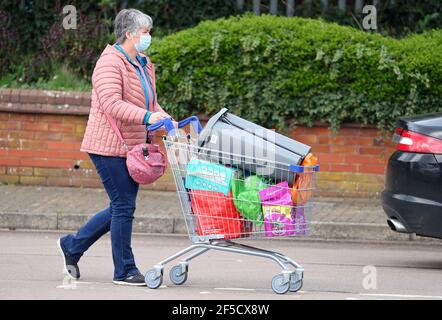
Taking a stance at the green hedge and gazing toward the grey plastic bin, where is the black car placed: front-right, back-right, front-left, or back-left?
front-left

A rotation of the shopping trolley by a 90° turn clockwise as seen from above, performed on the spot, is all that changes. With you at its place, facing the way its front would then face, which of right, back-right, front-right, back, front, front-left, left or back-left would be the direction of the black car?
back-left

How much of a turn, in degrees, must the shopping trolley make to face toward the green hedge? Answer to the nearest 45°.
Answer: approximately 90° to its left

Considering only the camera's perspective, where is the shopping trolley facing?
facing to the right of the viewer
